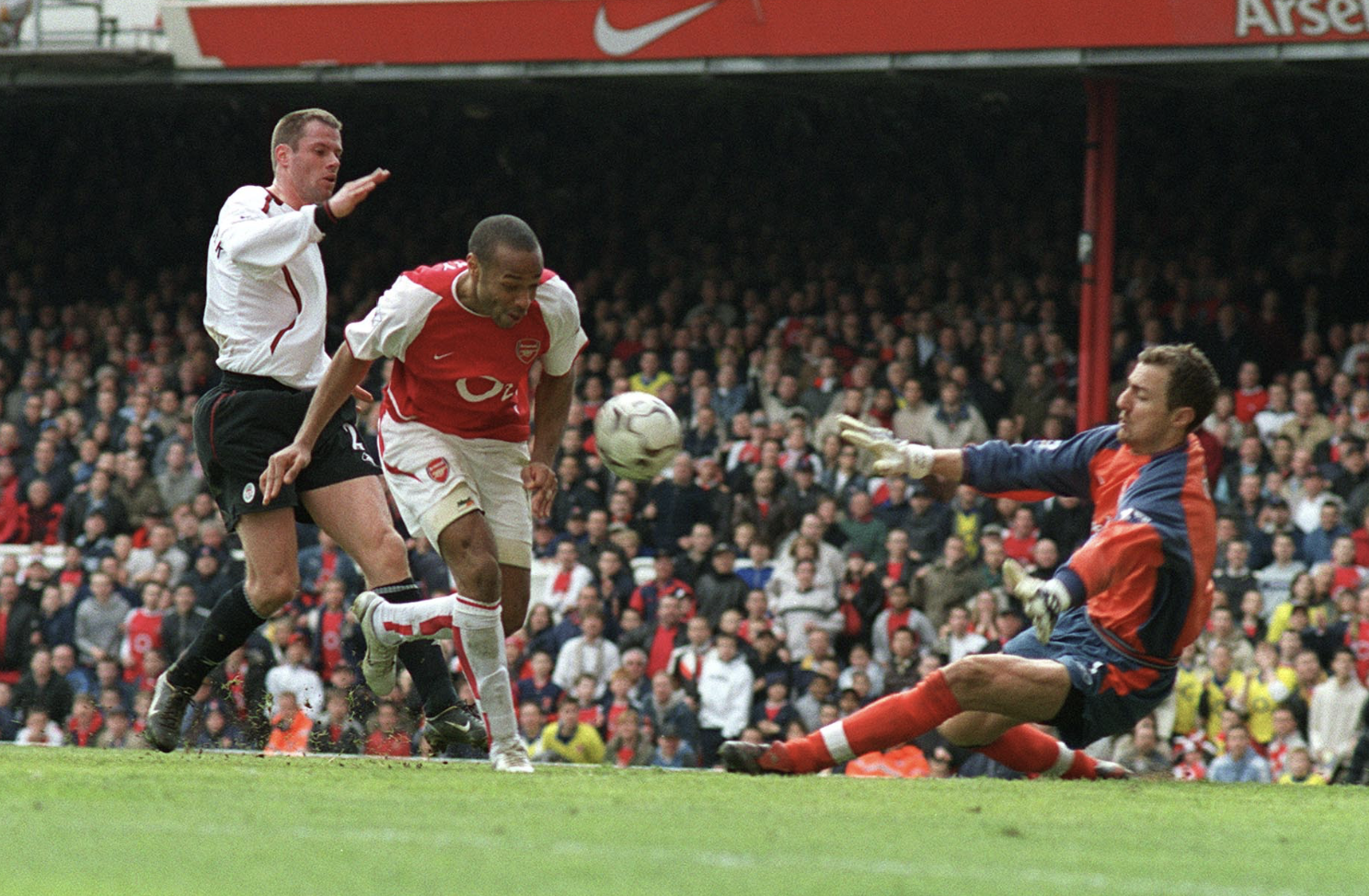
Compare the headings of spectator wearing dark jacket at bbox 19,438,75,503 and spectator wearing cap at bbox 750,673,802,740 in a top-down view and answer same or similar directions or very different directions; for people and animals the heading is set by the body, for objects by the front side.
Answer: same or similar directions

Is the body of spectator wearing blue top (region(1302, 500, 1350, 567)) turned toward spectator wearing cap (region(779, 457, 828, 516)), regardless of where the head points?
no

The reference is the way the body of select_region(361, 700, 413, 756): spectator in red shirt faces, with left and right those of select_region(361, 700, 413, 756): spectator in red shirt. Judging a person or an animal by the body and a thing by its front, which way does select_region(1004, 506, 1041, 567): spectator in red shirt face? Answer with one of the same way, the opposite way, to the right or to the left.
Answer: the same way

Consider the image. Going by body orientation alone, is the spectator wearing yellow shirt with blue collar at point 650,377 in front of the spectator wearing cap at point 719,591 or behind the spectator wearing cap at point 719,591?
behind

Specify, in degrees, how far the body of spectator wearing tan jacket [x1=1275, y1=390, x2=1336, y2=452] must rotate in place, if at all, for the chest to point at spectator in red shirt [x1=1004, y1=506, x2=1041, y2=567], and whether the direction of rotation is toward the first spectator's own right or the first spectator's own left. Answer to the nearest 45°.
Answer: approximately 45° to the first spectator's own right

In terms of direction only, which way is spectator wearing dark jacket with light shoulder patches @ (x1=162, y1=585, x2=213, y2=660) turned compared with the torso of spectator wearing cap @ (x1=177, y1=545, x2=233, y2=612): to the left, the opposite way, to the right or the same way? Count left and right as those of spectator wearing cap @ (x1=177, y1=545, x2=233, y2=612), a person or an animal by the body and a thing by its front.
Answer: the same way

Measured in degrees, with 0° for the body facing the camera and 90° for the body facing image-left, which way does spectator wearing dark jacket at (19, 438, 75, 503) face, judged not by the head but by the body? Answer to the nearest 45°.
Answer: approximately 0°

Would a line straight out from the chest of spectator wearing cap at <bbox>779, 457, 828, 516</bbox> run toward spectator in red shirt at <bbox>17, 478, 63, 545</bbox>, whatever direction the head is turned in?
no

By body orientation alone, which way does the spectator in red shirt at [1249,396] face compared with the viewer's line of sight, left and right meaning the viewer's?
facing the viewer

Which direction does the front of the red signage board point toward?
toward the camera

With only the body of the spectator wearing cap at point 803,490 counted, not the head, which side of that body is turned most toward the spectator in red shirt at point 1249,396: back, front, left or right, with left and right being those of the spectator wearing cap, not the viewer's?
left

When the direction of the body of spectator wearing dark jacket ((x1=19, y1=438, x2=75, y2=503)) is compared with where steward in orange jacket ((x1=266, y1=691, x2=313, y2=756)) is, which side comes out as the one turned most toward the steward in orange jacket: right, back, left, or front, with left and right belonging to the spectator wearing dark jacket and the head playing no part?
front

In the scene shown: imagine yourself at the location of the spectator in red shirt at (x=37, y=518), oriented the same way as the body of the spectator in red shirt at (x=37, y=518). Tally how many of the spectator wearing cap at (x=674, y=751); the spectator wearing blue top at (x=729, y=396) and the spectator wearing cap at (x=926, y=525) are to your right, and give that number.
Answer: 0

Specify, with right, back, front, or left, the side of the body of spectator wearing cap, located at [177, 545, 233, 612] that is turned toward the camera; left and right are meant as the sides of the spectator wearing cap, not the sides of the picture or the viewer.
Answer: front

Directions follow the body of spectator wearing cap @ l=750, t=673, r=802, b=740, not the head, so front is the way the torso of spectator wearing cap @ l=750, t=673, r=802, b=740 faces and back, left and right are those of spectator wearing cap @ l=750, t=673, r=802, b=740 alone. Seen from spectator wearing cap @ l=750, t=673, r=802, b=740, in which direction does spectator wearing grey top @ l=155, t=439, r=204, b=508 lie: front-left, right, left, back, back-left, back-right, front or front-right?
back-right

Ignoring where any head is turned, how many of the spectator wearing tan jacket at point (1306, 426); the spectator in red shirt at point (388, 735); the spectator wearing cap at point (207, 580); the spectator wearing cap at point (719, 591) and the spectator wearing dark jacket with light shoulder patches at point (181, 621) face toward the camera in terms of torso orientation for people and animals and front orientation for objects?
5
